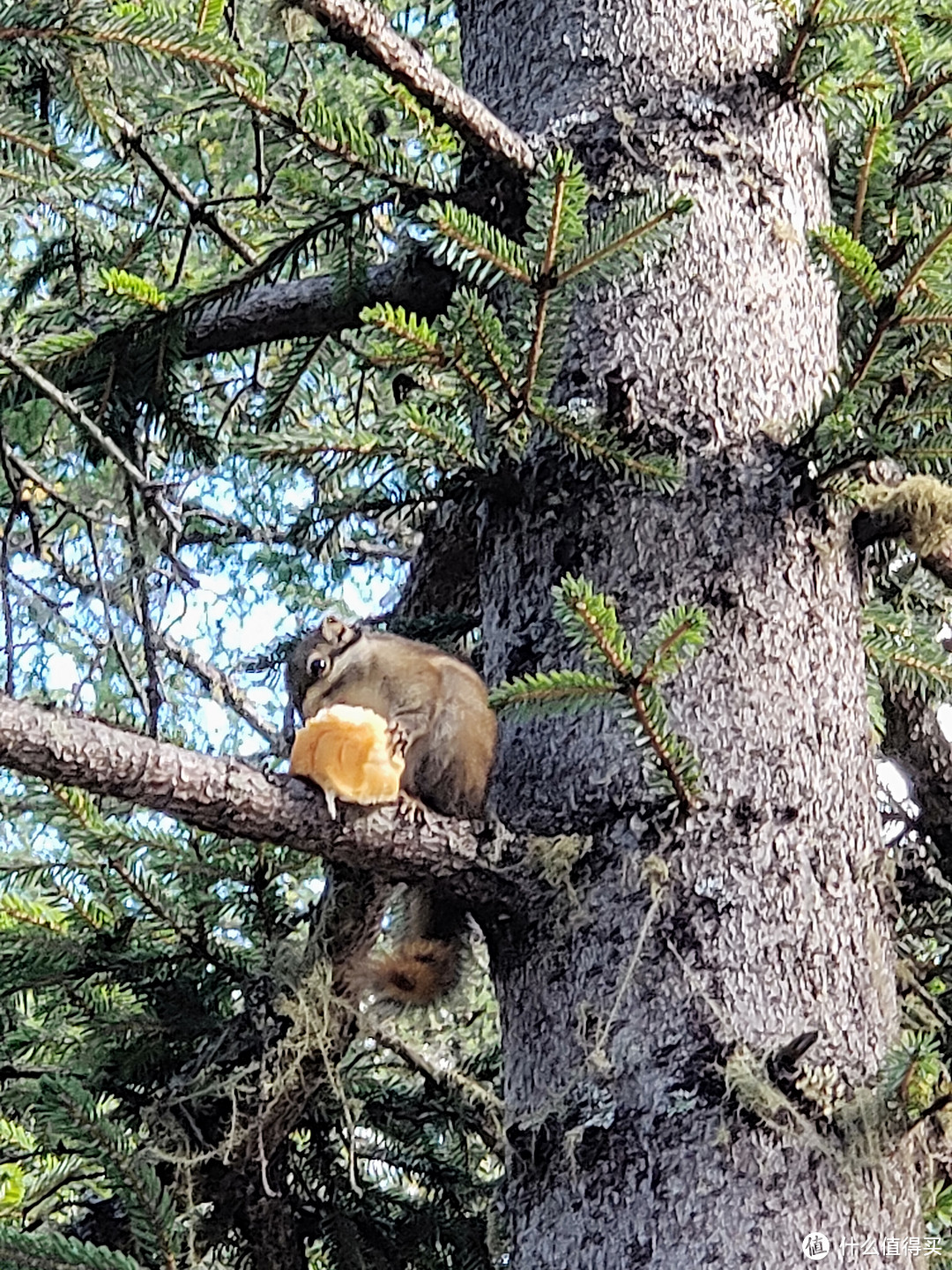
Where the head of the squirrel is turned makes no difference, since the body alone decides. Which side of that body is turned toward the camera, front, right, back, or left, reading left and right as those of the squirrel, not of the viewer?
left
